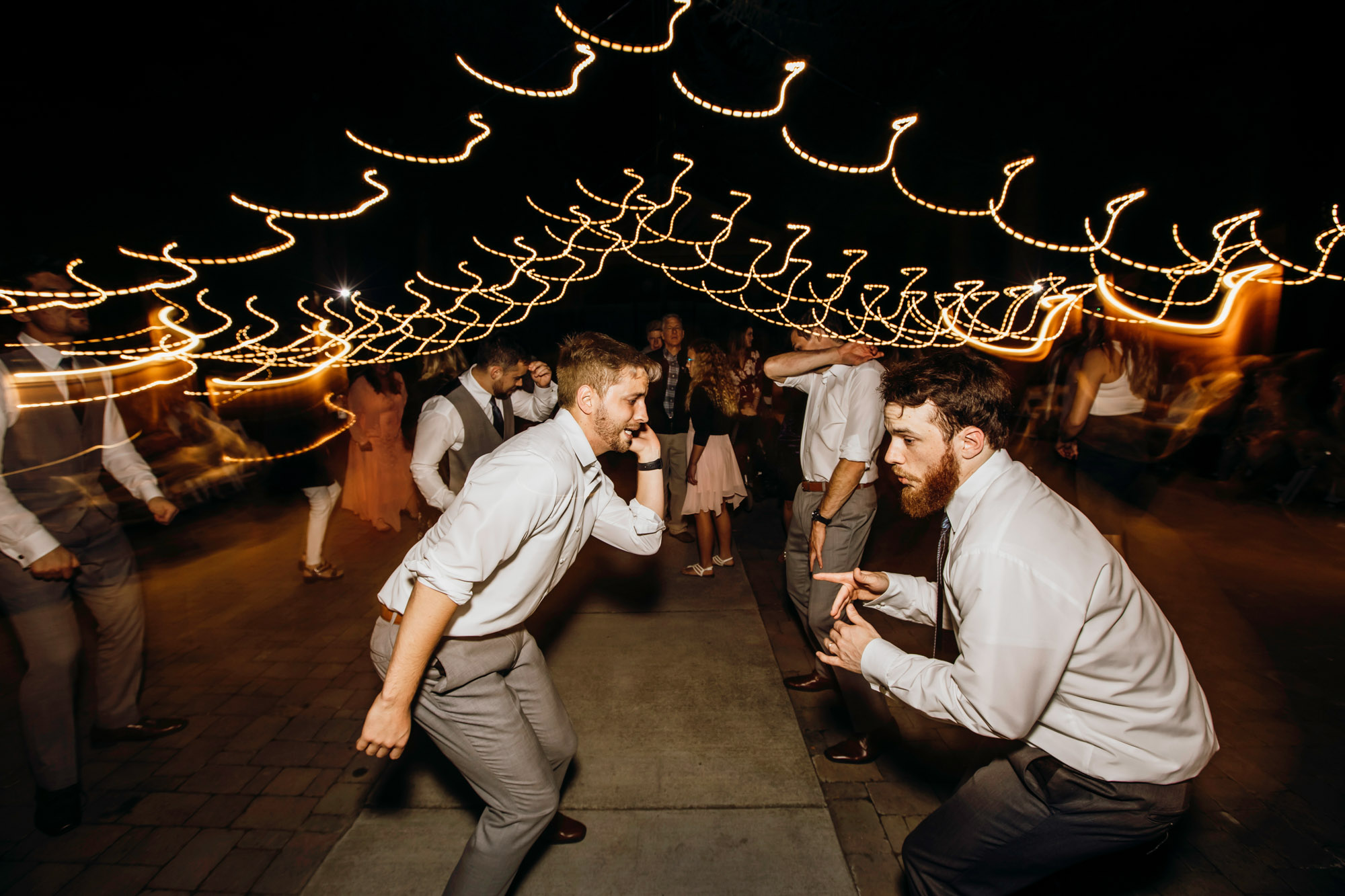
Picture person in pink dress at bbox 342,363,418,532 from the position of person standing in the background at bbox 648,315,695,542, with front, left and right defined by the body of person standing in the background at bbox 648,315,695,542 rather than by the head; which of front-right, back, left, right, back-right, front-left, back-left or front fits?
right

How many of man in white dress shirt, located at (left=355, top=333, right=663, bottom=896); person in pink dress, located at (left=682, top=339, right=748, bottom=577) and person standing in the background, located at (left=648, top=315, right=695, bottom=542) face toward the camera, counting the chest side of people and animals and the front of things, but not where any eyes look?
1

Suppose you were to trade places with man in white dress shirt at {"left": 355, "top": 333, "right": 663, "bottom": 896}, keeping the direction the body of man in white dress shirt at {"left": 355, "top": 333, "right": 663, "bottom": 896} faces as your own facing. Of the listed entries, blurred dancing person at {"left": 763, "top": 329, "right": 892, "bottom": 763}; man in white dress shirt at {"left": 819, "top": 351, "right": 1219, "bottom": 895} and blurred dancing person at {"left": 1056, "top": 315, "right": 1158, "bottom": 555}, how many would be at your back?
0

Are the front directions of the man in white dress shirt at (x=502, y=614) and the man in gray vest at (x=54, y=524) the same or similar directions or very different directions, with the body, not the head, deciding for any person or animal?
same or similar directions

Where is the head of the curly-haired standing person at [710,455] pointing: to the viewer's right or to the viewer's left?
to the viewer's left

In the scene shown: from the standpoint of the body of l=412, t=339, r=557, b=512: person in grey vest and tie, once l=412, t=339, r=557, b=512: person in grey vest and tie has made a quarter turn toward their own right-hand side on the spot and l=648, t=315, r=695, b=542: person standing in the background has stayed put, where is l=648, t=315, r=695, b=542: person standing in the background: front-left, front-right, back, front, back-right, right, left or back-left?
back

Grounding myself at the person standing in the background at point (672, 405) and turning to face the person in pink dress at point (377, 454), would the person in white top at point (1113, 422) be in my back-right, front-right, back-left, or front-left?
back-left

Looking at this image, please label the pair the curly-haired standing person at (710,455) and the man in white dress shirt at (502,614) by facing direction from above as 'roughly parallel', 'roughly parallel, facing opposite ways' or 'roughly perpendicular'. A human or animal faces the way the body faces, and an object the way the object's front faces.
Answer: roughly parallel, facing opposite ways

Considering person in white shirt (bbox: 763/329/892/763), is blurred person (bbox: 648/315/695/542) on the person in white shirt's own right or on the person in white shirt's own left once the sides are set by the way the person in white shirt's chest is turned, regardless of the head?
on the person in white shirt's own right

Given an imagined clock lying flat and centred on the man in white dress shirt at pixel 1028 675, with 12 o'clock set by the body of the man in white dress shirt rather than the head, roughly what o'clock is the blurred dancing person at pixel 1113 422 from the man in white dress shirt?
The blurred dancing person is roughly at 3 o'clock from the man in white dress shirt.

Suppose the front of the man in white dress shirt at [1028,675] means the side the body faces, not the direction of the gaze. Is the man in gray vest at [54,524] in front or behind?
in front

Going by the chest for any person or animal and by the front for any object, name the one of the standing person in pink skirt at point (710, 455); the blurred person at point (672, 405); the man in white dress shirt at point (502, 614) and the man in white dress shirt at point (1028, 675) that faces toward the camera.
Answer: the blurred person at point (672, 405)

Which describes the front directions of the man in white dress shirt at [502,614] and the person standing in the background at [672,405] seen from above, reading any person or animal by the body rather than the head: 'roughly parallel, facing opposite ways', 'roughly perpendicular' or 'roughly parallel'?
roughly perpendicular

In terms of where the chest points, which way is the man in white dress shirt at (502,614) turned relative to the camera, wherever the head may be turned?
to the viewer's right

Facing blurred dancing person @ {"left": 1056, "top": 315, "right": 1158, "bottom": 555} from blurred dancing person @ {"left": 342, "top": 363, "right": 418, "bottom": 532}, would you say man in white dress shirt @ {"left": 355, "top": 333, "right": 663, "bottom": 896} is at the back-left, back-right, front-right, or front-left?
front-right

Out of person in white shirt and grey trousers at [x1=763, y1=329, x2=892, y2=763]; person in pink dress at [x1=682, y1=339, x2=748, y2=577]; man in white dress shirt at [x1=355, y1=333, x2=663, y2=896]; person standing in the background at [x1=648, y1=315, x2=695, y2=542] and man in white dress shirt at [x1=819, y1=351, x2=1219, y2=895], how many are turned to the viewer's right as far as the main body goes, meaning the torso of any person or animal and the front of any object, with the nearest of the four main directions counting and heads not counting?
1

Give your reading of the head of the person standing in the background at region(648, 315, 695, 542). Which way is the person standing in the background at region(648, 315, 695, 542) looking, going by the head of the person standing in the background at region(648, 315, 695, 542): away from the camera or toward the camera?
toward the camera

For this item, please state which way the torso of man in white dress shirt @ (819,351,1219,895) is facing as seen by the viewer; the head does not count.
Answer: to the viewer's left

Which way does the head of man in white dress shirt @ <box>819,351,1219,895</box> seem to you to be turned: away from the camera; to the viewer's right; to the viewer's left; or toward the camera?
to the viewer's left

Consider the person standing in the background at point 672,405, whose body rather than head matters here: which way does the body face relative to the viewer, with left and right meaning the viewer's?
facing the viewer
